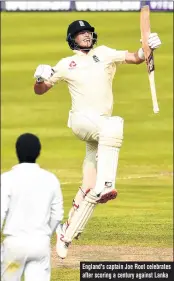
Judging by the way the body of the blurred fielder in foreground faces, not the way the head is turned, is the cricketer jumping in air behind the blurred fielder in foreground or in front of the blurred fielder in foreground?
in front

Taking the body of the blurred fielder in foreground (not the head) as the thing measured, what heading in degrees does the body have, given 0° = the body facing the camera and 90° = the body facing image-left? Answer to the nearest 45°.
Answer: approximately 180°
